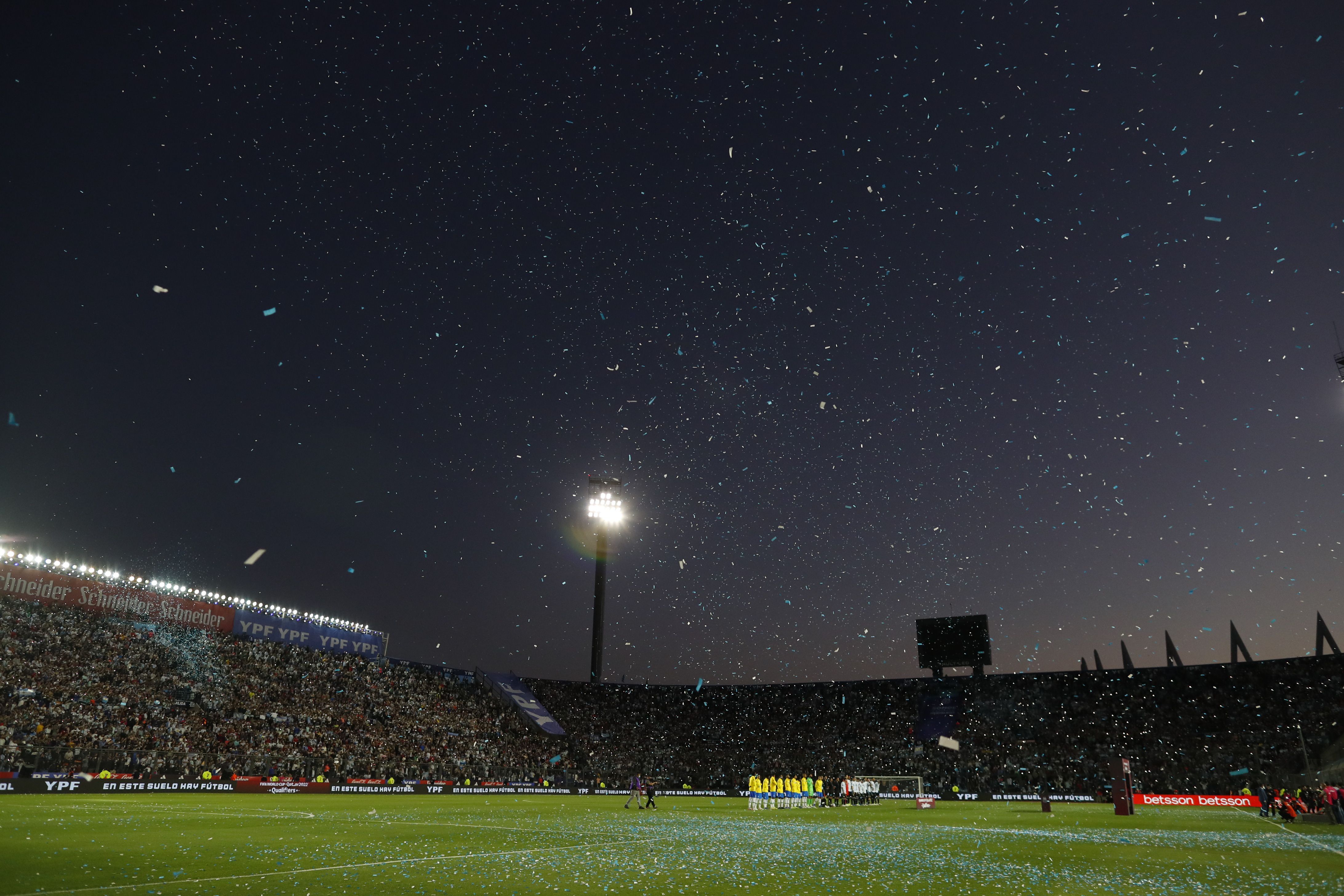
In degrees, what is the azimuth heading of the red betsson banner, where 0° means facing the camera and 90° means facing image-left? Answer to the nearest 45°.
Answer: approximately 0°
